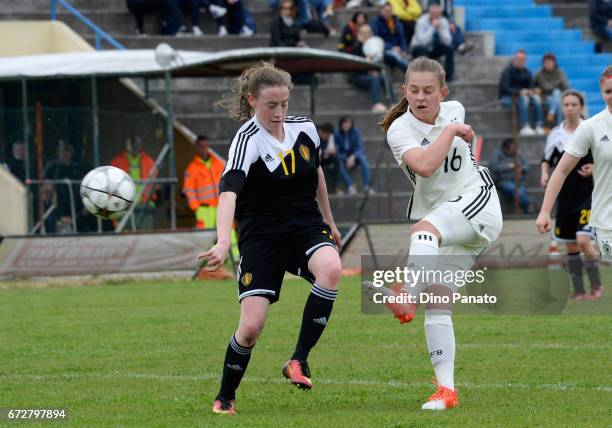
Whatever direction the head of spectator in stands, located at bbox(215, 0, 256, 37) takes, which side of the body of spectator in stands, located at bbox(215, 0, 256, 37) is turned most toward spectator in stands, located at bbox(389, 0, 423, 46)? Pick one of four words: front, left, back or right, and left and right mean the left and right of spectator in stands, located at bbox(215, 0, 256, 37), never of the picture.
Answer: left

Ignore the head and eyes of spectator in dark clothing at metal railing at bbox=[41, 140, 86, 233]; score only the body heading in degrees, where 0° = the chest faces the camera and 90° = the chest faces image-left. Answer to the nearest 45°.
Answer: approximately 0°

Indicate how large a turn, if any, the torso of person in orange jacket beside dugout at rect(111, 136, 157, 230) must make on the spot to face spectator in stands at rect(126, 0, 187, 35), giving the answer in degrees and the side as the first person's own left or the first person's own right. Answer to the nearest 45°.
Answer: approximately 180°

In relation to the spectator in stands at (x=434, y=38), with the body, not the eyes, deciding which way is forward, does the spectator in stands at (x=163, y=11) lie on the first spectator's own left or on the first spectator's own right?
on the first spectator's own right

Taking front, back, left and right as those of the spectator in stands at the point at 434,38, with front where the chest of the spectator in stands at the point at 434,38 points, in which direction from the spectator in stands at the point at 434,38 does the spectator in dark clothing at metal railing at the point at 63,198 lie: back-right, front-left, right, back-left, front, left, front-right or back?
front-right

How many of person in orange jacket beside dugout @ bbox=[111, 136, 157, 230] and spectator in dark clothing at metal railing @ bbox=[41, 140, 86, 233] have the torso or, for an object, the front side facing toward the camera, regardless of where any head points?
2

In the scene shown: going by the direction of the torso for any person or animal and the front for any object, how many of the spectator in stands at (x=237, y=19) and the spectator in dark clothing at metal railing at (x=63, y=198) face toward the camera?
2

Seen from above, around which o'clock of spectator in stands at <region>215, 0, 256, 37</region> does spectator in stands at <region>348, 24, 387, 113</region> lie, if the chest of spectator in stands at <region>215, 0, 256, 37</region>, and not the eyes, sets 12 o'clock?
spectator in stands at <region>348, 24, 387, 113</region> is roughly at 10 o'clock from spectator in stands at <region>215, 0, 256, 37</region>.
